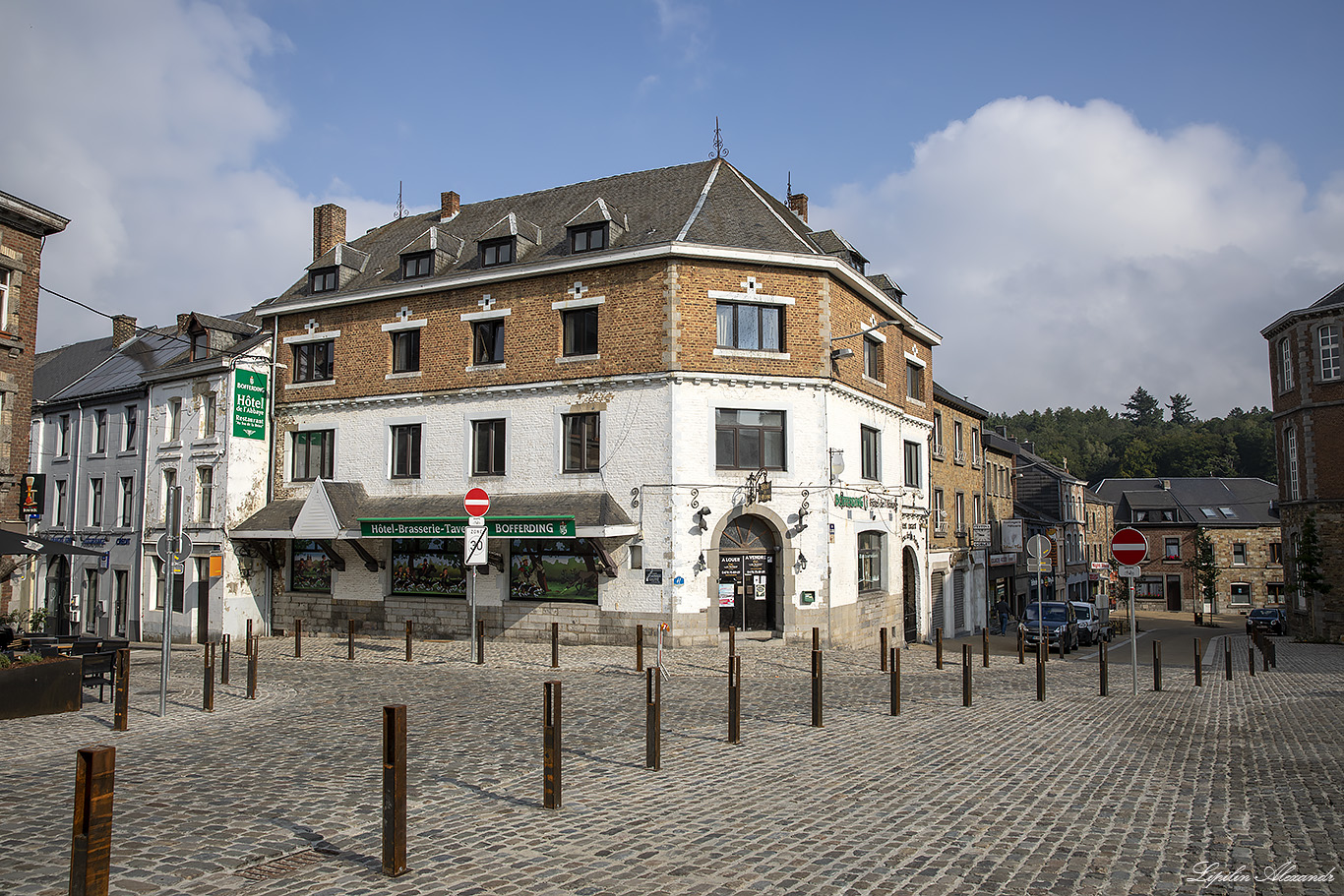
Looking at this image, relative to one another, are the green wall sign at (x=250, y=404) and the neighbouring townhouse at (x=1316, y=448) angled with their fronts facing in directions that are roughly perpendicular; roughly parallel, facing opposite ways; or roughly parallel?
roughly perpendicular

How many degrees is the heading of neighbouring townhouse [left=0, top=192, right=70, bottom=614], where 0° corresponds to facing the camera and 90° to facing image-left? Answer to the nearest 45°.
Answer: approximately 315°

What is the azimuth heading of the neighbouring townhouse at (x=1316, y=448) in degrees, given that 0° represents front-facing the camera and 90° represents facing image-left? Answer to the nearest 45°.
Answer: approximately 45°

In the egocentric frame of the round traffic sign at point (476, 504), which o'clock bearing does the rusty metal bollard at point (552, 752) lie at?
The rusty metal bollard is roughly at 12 o'clock from the round traffic sign.

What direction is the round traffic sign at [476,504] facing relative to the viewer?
toward the camera

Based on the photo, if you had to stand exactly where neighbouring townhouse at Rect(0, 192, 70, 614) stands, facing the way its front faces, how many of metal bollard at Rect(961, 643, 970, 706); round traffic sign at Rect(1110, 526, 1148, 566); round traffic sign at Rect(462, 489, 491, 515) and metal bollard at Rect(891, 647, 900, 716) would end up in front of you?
4

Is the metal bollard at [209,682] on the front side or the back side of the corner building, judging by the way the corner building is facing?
on the front side

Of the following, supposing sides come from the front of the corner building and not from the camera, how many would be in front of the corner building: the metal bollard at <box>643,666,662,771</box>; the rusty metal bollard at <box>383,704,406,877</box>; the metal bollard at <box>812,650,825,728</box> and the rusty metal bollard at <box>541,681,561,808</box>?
4

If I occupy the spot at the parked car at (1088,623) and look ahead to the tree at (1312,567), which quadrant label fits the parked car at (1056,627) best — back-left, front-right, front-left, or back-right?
back-right

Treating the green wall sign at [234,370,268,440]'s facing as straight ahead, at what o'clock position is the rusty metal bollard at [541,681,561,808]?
The rusty metal bollard is roughly at 12 o'clock from the green wall sign.

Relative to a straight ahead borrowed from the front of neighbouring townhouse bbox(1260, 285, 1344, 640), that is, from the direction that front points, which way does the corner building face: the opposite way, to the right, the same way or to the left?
to the left

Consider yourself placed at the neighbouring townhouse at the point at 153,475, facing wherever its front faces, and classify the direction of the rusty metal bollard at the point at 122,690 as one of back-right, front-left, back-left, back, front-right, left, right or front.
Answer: front-left

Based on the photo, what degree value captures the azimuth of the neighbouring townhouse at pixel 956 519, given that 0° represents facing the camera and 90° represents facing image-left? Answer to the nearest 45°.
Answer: approximately 315°
